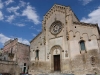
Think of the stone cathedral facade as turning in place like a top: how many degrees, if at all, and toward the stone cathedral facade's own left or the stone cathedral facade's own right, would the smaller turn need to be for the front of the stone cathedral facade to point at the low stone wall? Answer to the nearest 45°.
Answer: approximately 45° to the stone cathedral facade's own right

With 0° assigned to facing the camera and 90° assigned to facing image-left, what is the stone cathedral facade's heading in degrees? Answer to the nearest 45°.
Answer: approximately 45°
